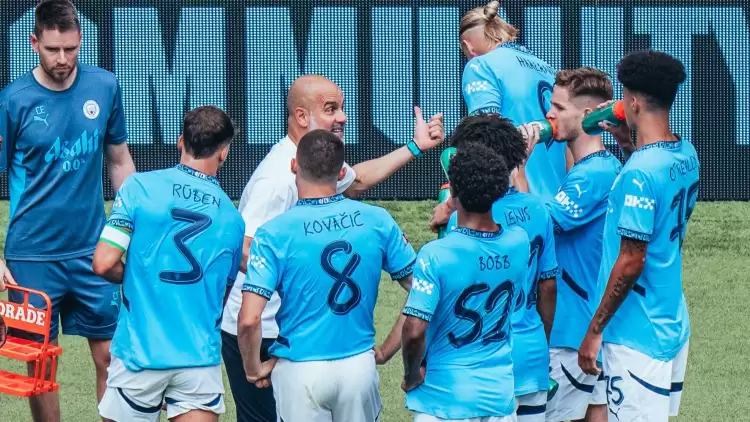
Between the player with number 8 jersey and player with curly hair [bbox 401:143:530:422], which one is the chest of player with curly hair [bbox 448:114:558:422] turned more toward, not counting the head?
the player with number 8 jersey

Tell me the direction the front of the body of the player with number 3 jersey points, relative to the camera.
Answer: away from the camera

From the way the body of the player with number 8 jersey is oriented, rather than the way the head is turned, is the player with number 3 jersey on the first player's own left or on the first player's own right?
on the first player's own left

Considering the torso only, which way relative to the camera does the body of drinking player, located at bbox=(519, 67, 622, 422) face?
to the viewer's left

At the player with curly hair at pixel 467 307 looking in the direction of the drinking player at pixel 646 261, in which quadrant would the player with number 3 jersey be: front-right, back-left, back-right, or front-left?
back-left

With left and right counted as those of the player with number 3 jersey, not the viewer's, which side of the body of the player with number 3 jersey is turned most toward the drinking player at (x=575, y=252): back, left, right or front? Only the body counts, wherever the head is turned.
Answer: right

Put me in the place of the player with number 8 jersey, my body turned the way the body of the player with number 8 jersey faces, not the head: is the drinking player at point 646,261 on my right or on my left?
on my right

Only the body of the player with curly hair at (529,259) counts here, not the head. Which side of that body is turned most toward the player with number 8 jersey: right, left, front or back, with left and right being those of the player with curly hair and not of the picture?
left

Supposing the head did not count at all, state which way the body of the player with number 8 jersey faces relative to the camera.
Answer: away from the camera

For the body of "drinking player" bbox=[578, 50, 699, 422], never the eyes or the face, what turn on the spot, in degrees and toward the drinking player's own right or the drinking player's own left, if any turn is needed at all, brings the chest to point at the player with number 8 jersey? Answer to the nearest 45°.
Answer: approximately 45° to the drinking player's own left
